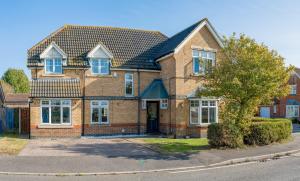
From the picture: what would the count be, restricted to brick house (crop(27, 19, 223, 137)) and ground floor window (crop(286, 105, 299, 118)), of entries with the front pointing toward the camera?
2

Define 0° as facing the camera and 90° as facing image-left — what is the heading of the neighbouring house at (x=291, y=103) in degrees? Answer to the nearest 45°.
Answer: approximately 0°

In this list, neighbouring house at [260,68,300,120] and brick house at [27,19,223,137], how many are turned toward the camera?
2

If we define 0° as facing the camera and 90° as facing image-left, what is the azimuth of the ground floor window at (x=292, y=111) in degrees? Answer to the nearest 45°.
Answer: approximately 0°

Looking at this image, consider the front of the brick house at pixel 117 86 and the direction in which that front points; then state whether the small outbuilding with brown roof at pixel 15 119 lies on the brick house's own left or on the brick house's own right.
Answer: on the brick house's own right

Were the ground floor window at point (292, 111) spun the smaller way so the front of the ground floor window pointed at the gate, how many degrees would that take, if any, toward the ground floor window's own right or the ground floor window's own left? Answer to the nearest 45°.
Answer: approximately 45° to the ground floor window's own right

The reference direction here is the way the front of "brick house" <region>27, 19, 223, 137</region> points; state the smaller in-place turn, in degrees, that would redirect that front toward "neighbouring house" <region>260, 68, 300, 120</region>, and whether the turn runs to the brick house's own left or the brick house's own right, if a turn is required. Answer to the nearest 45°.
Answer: approximately 135° to the brick house's own left

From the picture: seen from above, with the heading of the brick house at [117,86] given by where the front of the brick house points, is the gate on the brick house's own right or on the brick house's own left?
on the brick house's own right
